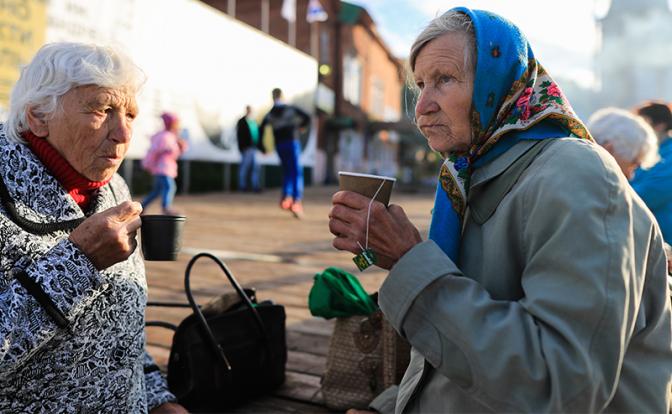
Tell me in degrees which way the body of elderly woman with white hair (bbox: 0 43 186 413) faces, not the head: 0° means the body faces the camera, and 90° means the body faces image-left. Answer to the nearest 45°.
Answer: approximately 315°

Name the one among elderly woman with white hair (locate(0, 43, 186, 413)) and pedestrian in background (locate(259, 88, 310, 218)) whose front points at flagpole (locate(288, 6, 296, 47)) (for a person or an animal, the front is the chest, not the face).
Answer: the pedestrian in background

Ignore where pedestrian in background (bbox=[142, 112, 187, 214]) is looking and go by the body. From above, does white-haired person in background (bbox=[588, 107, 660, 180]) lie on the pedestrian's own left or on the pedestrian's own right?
on the pedestrian's own right

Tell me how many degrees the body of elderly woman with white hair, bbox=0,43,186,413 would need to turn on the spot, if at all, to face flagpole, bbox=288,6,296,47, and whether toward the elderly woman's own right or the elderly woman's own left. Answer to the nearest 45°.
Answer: approximately 135° to the elderly woman's own left

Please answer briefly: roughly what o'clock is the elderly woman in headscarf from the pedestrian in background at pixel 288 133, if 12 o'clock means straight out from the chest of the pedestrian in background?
The elderly woman in headscarf is roughly at 6 o'clock from the pedestrian in background.

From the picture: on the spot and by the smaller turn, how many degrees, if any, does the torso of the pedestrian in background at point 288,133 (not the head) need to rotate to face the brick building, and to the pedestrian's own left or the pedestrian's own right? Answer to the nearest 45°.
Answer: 0° — they already face it

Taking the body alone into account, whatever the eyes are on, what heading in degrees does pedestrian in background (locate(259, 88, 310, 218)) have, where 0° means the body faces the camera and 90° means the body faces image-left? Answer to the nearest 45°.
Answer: approximately 180°

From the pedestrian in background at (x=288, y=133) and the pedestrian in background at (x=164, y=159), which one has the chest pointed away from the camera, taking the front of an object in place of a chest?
the pedestrian in background at (x=288, y=133)

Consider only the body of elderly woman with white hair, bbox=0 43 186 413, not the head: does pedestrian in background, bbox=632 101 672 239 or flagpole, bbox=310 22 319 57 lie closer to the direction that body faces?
the pedestrian in background

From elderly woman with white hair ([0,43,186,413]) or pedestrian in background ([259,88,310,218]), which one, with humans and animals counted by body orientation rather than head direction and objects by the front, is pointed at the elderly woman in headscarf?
the elderly woman with white hair

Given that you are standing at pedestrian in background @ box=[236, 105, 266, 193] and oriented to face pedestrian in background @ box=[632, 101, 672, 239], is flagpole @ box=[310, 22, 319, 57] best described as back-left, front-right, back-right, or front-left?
back-left

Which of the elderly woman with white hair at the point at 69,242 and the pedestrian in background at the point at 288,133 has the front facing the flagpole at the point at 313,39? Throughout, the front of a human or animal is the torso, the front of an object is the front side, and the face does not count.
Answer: the pedestrian in background
